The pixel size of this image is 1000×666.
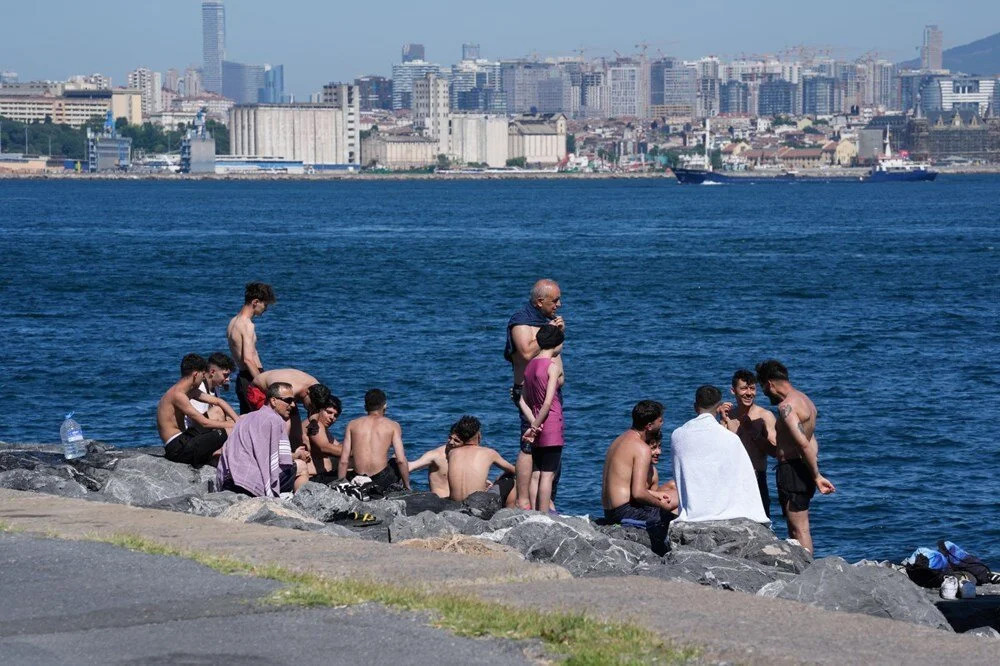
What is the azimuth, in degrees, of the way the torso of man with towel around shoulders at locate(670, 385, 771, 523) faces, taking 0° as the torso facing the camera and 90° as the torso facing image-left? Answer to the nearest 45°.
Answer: approximately 180°

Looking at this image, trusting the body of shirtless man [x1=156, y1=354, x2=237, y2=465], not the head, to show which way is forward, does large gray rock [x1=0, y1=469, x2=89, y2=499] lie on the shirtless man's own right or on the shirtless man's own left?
on the shirtless man's own right

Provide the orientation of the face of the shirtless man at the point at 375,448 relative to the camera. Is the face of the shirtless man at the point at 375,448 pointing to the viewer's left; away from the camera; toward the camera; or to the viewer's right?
away from the camera

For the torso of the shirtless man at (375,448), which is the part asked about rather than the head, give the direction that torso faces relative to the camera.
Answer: away from the camera

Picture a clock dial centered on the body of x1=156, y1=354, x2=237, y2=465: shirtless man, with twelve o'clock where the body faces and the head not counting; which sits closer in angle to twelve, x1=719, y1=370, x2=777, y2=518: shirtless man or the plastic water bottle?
the shirtless man

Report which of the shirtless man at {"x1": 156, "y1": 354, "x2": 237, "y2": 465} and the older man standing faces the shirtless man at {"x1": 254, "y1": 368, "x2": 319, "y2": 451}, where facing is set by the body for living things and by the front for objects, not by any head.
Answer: the shirtless man at {"x1": 156, "y1": 354, "x2": 237, "y2": 465}

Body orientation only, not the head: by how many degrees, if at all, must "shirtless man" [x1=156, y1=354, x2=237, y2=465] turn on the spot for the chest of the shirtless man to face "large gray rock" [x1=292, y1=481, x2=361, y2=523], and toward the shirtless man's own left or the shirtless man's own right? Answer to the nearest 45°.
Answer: approximately 90° to the shirtless man's own right

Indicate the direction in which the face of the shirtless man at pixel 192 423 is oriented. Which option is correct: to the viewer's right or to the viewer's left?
to the viewer's right
